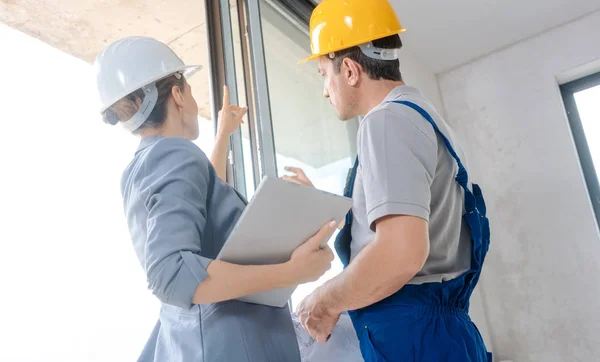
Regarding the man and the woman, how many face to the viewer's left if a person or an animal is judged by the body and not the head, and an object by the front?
1

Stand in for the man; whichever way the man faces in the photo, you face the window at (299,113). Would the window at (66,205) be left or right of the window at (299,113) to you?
left

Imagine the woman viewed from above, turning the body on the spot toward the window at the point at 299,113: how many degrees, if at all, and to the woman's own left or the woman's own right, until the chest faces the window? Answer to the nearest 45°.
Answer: approximately 45° to the woman's own left

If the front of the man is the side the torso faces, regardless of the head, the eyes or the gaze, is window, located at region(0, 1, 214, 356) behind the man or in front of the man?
in front

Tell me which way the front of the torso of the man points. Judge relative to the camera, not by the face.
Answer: to the viewer's left

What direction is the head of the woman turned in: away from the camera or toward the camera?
away from the camera

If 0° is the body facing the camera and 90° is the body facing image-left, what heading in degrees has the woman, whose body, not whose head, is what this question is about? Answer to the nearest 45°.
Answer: approximately 225°
